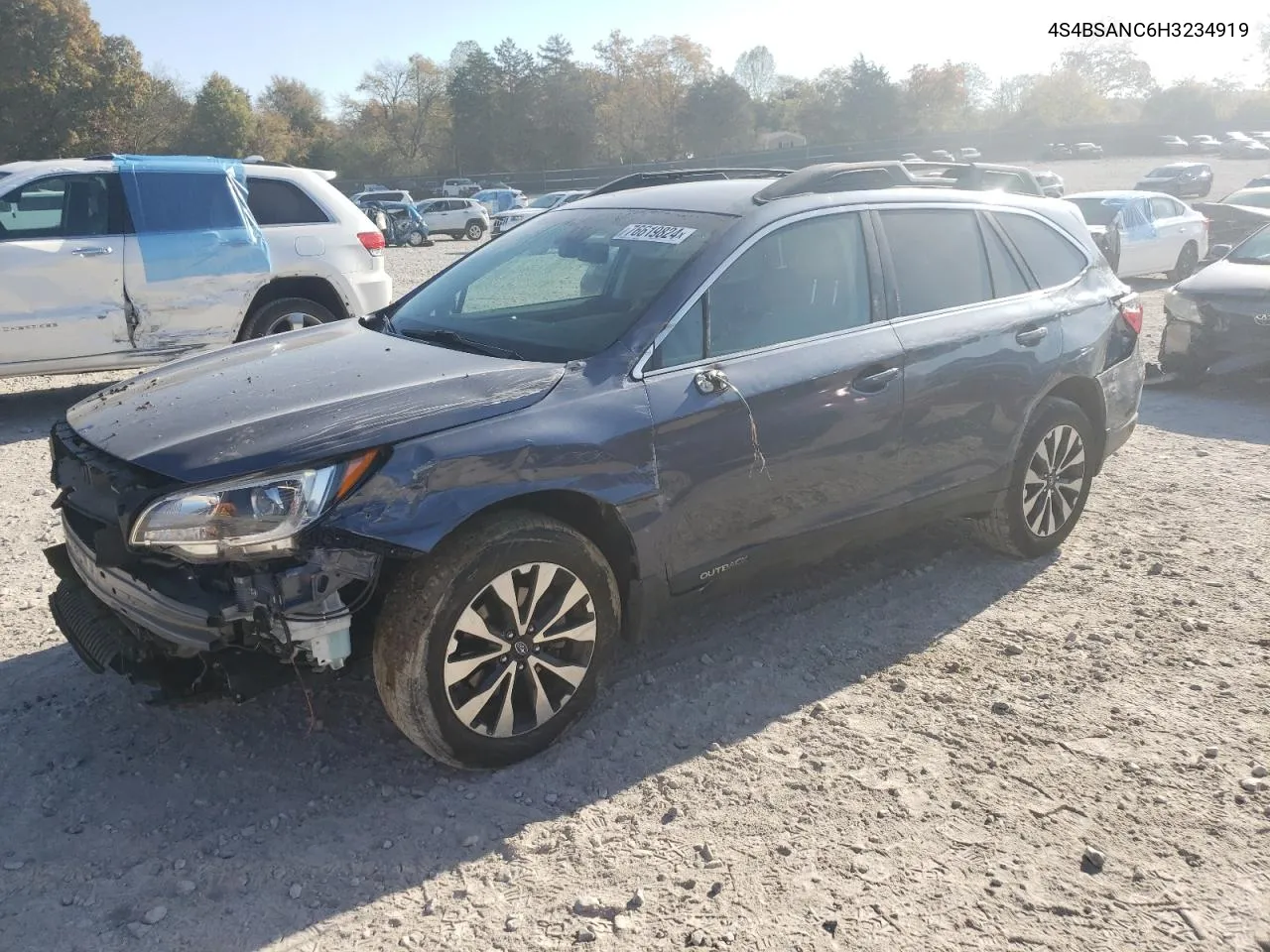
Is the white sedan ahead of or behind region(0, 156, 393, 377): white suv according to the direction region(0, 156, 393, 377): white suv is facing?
behind

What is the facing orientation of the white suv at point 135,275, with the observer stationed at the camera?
facing to the left of the viewer

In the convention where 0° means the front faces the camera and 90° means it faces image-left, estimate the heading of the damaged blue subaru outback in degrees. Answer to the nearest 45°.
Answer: approximately 45°

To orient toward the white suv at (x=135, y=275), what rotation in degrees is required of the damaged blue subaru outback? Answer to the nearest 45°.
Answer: approximately 90° to its right

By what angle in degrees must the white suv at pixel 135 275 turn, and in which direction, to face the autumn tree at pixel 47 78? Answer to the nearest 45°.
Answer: approximately 90° to its right

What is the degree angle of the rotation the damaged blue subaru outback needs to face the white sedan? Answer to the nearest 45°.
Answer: approximately 180°

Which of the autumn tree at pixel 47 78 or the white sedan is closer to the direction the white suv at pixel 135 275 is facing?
the autumn tree
